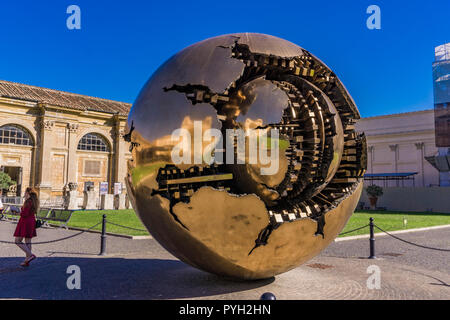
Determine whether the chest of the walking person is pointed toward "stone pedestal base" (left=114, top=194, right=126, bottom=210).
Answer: no

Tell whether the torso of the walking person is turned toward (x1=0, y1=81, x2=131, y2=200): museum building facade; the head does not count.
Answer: no
